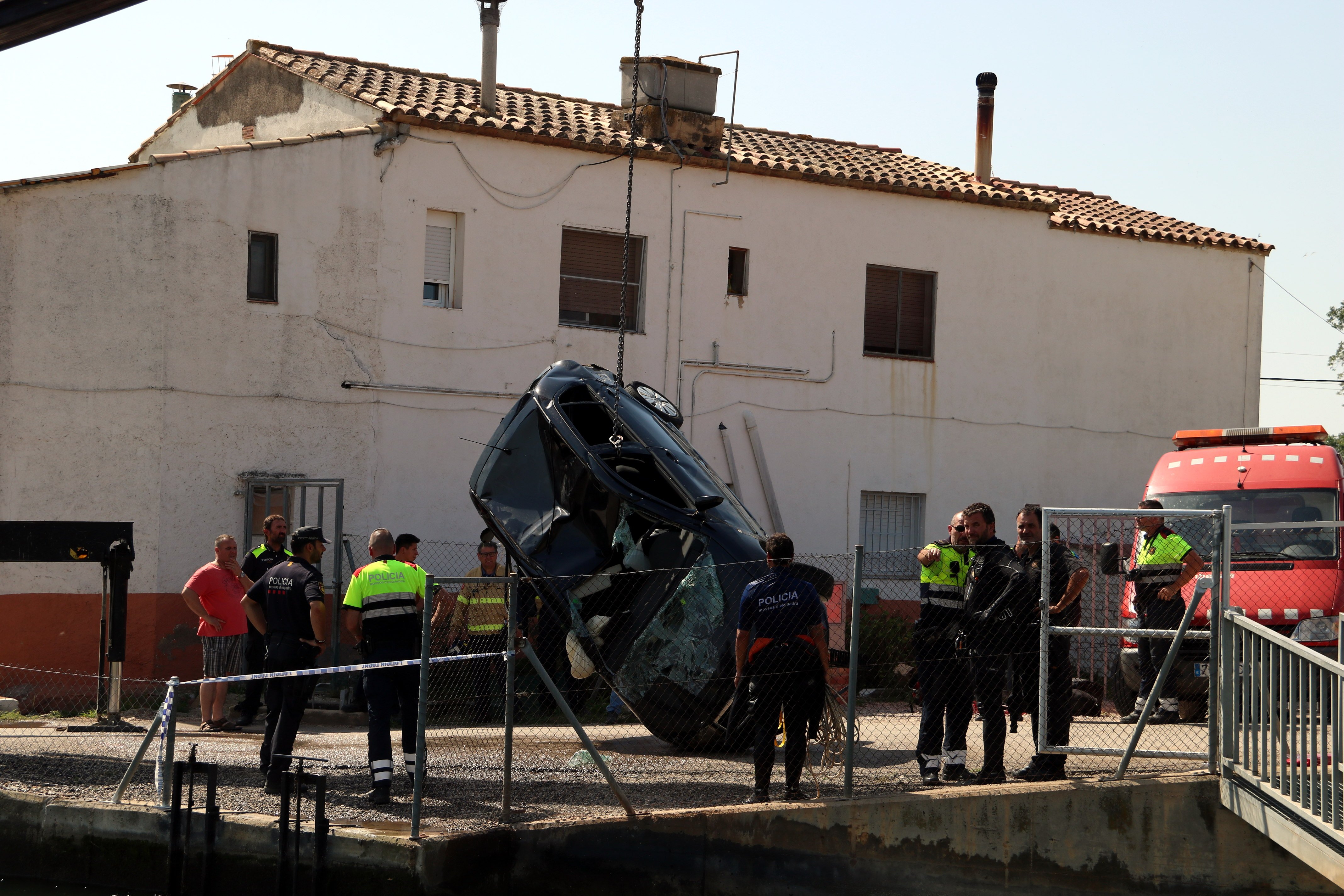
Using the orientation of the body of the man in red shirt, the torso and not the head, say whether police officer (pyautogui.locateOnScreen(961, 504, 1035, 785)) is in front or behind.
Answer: in front

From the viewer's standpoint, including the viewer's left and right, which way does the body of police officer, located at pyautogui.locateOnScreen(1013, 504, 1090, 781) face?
facing the viewer and to the left of the viewer

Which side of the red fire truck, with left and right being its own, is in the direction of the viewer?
front

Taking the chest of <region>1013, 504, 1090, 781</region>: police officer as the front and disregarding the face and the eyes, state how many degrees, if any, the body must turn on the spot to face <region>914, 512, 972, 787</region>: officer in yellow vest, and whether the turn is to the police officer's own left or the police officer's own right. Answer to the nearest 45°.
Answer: approximately 45° to the police officer's own right

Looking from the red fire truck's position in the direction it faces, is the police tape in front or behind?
in front

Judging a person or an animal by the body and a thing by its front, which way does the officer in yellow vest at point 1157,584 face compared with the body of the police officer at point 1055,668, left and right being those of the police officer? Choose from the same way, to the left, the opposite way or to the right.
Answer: the same way

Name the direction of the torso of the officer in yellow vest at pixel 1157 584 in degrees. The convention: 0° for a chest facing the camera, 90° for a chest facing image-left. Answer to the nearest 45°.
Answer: approximately 45°

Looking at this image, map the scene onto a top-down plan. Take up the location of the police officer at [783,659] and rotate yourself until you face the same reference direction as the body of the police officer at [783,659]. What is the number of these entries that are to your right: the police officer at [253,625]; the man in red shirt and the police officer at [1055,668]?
1

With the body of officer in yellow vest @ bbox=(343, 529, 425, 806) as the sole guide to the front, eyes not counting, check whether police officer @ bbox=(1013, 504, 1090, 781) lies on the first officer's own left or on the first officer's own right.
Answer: on the first officer's own right

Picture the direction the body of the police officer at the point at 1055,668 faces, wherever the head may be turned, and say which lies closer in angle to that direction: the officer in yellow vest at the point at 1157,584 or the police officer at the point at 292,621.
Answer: the police officer

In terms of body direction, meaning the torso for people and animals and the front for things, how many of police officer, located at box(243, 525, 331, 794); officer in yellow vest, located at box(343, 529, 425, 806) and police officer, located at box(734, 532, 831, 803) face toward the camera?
0

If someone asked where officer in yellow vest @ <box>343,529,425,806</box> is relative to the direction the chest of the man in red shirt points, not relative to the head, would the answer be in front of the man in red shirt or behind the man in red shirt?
in front

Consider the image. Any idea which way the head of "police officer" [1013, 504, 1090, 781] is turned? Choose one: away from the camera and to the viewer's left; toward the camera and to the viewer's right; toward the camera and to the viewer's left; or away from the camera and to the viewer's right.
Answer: toward the camera and to the viewer's left

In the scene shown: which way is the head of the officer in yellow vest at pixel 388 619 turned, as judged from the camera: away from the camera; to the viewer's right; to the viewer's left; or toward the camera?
away from the camera

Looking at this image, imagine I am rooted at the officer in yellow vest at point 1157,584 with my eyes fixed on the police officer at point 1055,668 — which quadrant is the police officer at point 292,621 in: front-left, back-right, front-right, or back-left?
front-right

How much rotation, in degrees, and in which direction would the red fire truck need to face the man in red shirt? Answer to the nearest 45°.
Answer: approximately 45° to its right

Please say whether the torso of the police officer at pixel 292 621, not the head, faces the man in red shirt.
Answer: no

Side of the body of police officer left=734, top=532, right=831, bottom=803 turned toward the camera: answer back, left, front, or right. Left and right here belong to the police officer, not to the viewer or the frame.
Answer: back

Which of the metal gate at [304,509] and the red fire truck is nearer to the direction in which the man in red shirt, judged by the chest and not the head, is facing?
the red fire truck

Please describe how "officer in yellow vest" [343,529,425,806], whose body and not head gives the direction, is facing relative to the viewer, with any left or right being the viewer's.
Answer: facing away from the viewer

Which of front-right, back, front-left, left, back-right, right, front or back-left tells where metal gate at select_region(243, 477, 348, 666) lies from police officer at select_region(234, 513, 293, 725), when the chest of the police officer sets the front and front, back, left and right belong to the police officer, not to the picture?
back-left
